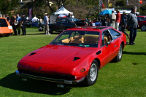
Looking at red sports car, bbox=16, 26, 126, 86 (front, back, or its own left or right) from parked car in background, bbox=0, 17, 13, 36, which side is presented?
right

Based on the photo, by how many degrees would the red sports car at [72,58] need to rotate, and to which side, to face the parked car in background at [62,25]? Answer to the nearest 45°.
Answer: approximately 135° to its right

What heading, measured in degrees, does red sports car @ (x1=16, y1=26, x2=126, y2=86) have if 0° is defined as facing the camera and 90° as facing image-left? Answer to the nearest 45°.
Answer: approximately 45°
